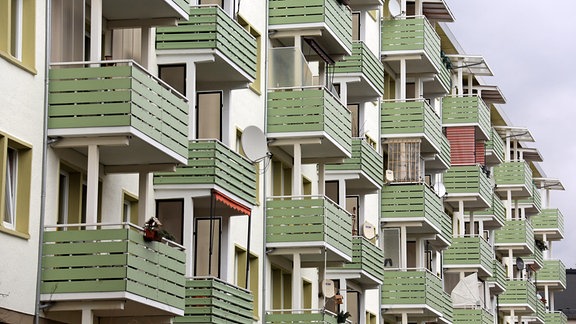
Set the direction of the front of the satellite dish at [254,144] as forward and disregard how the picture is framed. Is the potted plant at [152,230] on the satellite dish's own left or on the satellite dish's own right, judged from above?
on the satellite dish's own right

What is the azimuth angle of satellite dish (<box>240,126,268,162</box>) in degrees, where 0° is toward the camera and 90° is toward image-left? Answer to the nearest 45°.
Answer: approximately 315°
